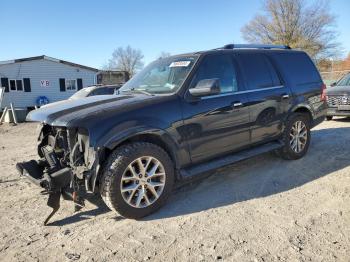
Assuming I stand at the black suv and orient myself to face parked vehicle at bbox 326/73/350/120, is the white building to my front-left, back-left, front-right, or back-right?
front-left

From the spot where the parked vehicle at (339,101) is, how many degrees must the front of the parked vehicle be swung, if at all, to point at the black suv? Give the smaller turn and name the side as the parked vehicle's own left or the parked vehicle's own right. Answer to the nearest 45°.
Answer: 0° — it already faces it

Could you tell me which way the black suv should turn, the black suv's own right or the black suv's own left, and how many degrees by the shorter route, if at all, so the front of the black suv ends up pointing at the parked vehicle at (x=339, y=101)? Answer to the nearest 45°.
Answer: approximately 180°

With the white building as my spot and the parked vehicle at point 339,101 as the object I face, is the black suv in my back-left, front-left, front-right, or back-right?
front-right

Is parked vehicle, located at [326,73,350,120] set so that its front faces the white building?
no

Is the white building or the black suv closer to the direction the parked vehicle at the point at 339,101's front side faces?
the black suv

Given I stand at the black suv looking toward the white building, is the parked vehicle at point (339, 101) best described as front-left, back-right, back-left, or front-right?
front-right

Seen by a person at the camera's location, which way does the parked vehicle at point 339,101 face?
facing the viewer

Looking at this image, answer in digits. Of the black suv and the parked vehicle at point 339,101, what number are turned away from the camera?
0

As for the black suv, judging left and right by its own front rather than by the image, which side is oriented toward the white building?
right

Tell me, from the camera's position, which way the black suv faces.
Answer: facing the viewer and to the left of the viewer
